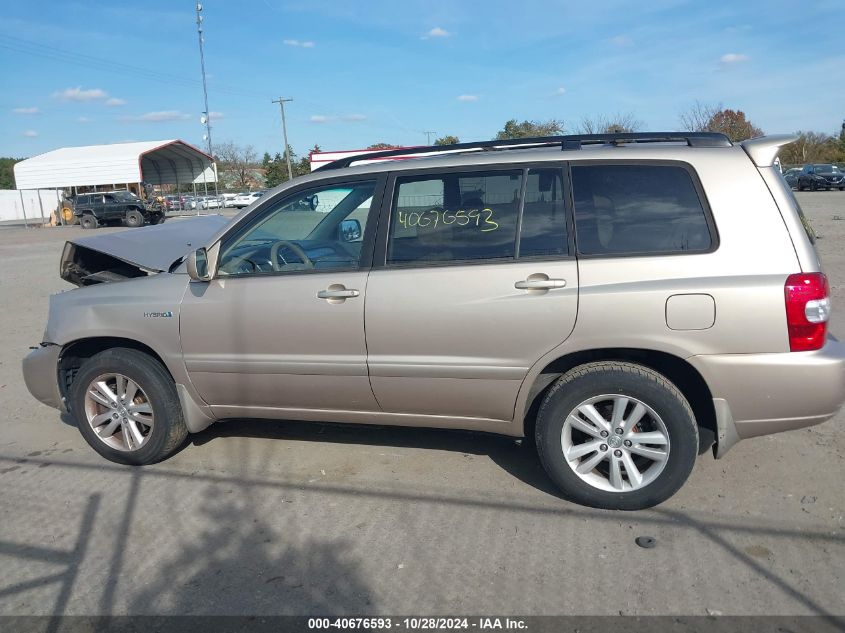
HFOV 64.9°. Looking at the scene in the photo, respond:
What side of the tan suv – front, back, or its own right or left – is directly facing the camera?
left

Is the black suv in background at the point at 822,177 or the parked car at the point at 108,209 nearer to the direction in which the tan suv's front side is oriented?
the parked car

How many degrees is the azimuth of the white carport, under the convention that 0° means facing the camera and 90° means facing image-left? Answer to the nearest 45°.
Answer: approximately 315°

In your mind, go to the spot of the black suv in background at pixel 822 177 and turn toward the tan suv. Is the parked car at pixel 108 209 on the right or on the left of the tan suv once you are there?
right

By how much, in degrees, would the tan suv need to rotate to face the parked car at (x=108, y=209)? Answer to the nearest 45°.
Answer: approximately 45° to its right

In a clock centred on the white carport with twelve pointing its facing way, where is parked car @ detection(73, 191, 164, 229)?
The parked car is roughly at 1 o'clock from the white carport.

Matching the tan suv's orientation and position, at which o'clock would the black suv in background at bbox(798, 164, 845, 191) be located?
The black suv in background is roughly at 4 o'clock from the tan suv.
